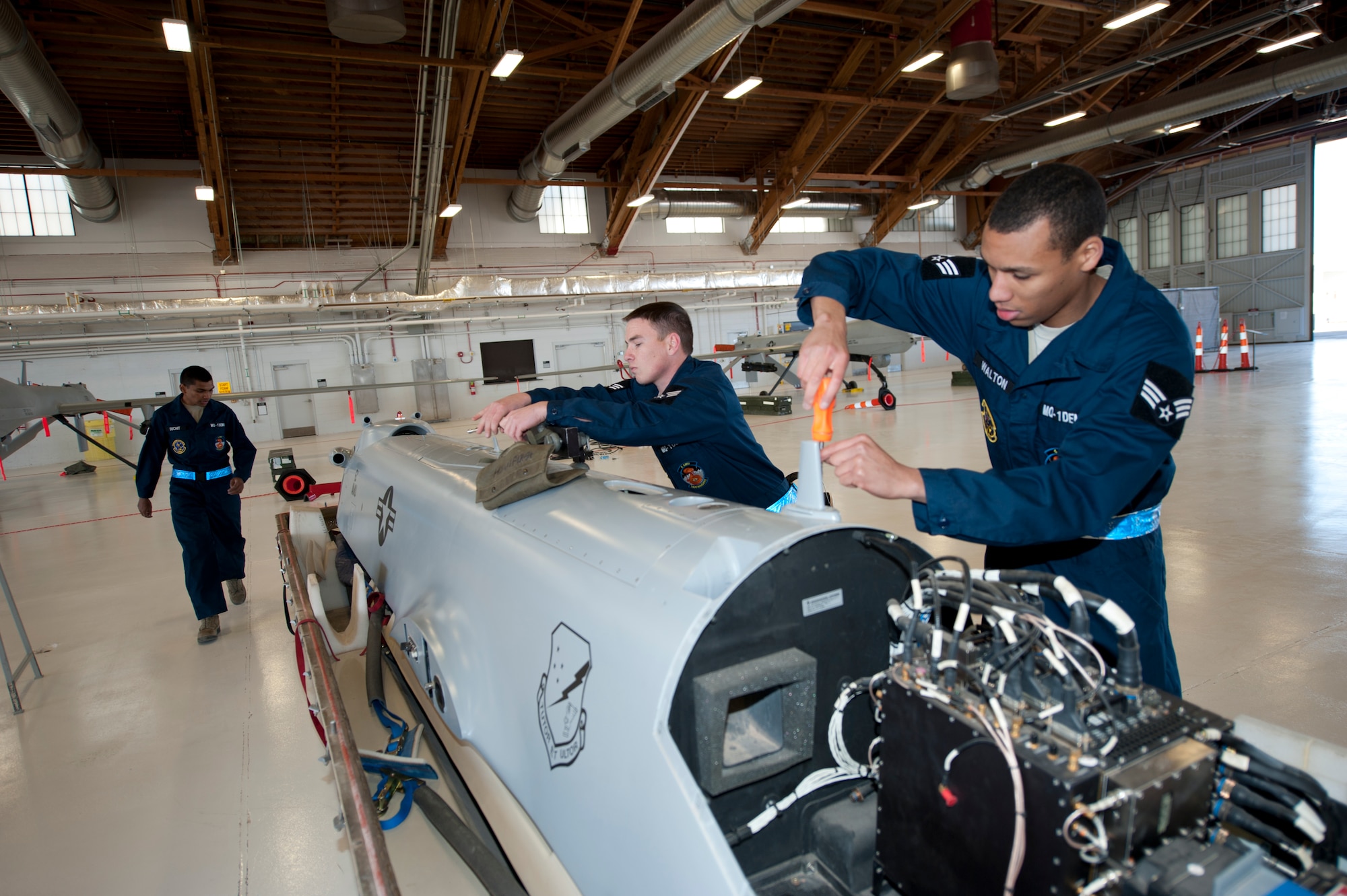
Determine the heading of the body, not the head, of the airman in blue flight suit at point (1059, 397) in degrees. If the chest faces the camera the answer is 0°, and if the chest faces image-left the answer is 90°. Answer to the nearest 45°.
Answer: approximately 45°

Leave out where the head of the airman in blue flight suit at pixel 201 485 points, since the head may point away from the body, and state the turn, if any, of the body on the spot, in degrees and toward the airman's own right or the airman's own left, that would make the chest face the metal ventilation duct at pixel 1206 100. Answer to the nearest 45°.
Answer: approximately 90° to the airman's own left

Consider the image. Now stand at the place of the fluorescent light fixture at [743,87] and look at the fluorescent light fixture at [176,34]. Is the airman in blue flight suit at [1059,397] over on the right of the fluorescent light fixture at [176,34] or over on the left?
left

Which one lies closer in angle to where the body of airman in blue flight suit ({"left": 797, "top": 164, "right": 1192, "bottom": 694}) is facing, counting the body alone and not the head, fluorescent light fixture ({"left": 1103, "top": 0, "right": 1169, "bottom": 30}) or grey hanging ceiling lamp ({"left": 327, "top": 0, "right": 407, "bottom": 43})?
the grey hanging ceiling lamp

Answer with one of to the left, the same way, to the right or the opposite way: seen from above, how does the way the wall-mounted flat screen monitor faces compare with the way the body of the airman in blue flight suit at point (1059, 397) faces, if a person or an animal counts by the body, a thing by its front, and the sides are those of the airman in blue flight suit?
to the left

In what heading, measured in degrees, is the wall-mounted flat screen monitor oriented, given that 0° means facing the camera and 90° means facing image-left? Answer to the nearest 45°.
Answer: approximately 0°

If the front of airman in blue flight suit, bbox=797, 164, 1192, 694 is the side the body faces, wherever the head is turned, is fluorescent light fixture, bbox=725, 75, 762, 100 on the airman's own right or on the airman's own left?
on the airman's own right

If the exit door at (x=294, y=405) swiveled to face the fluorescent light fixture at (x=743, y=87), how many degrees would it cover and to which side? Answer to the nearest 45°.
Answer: approximately 45° to its left
